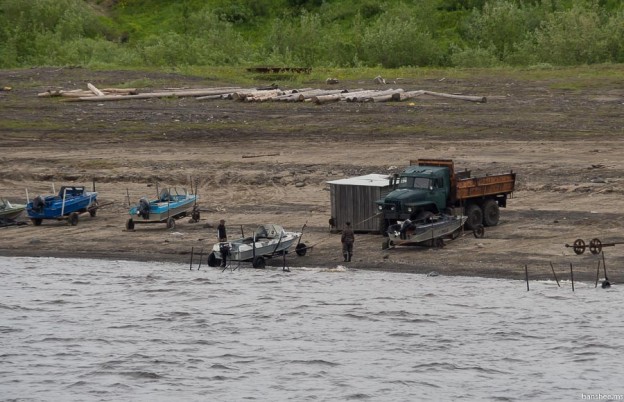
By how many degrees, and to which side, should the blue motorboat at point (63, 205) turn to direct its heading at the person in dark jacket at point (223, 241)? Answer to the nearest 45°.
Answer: approximately 90° to its right

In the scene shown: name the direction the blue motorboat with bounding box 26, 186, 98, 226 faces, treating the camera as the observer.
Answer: facing away from the viewer and to the right of the viewer

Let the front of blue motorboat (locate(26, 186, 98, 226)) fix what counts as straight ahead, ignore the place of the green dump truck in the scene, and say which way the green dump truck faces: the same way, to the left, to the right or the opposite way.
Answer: the opposite way

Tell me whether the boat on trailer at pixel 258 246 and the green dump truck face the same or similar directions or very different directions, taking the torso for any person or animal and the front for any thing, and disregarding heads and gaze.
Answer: very different directions

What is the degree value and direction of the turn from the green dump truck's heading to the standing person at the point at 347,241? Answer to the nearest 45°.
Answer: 0° — it already faces them

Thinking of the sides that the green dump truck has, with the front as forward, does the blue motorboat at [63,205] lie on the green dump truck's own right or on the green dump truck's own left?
on the green dump truck's own right

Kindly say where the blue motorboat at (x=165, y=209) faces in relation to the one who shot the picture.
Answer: facing away from the viewer and to the right of the viewer

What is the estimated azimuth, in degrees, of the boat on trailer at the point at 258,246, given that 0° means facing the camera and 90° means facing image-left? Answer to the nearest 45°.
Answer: approximately 225°
